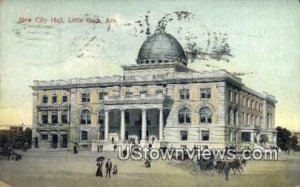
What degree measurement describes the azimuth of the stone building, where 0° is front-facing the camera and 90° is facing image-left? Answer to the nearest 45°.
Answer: approximately 45°

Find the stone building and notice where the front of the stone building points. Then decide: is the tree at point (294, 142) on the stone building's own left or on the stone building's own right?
on the stone building's own left

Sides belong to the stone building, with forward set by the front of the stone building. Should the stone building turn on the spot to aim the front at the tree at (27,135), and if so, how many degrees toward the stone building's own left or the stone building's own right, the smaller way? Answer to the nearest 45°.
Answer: approximately 45° to the stone building's own right

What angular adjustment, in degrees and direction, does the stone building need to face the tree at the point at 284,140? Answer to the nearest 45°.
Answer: approximately 135° to its left
